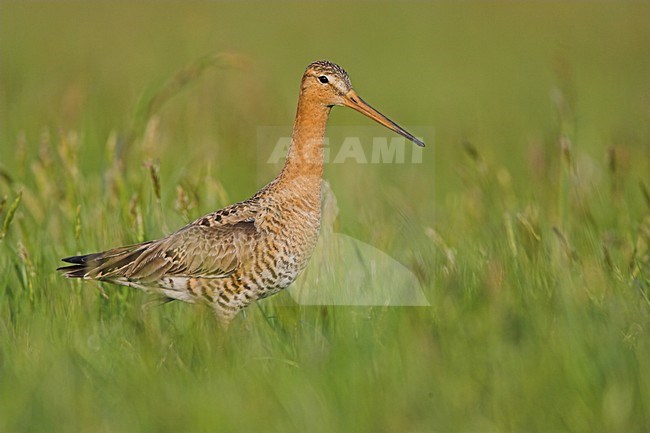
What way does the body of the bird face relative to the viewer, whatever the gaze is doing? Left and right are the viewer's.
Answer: facing to the right of the viewer
